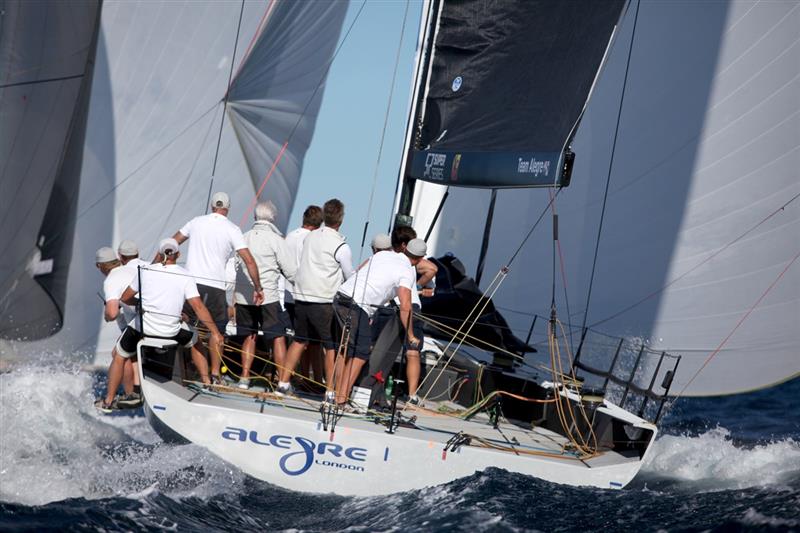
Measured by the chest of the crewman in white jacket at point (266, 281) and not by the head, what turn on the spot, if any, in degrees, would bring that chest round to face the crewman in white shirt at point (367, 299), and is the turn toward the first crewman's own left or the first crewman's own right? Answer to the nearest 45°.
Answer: approximately 135° to the first crewman's own right

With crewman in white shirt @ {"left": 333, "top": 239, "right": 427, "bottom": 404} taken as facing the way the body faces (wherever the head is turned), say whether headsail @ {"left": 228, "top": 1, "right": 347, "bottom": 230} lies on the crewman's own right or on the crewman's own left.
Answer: on the crewman's own left

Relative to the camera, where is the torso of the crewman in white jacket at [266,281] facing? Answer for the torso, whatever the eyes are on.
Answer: away from the camera

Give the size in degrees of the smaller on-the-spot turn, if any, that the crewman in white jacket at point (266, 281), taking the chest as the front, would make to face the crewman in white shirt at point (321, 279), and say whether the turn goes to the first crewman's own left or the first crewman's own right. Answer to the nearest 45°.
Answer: approximately 135° to the first crewman's own right

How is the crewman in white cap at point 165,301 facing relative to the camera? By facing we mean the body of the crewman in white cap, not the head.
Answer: away from the camera

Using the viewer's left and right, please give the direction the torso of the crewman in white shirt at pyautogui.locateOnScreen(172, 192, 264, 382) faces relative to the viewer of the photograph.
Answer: facing away from the viewer

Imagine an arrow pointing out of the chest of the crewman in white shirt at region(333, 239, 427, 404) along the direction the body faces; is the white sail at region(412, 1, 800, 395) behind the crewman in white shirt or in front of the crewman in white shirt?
in front

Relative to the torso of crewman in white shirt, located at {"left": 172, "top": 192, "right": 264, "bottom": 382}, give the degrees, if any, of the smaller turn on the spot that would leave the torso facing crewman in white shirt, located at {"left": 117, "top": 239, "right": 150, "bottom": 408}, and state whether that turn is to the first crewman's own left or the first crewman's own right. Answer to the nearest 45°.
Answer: approximately 90° to the first crewman's own left

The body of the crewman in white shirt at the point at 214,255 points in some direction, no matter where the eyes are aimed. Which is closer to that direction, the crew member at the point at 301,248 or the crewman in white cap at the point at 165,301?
the crew member

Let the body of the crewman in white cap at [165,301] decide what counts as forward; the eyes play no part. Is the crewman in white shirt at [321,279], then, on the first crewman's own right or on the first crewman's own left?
on the first crewman's own right

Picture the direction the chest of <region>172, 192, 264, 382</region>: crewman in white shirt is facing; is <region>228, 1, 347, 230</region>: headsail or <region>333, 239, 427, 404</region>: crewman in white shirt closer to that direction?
the headsail

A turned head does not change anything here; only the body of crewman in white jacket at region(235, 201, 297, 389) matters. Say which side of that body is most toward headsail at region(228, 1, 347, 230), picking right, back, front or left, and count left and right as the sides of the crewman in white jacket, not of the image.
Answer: front

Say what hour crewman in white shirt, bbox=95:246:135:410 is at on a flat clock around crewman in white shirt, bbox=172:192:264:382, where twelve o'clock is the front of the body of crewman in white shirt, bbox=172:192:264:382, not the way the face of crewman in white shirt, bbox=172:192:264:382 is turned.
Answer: crewman in white shirt, bbox=95:246:135:410 is roughly at 9 o'clock from crewman in white shirt, bbox=172:192:264:382.

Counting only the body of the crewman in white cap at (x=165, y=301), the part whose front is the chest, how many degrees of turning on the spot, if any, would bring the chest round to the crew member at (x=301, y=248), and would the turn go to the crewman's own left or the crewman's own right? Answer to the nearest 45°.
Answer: approximately 45° to the crewman's own right

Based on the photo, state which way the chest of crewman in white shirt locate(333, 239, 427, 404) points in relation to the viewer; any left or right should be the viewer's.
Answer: facing away from the viewer and to the right of the viewer

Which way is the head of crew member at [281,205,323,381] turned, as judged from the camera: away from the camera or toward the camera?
away from the camera
